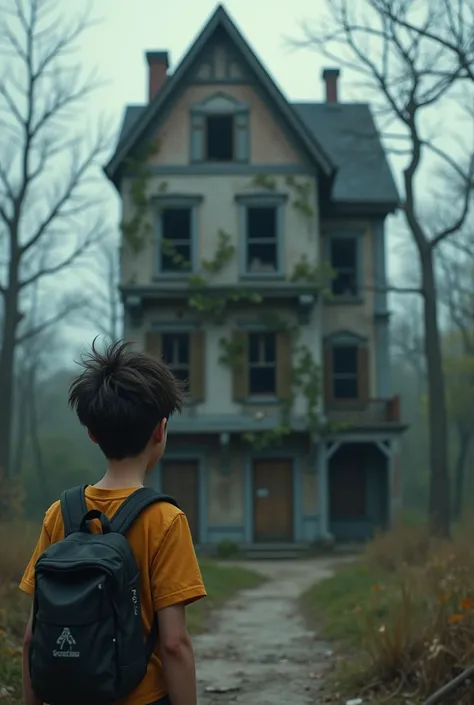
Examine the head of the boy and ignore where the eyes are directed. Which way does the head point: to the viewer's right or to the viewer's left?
to the viewer's right

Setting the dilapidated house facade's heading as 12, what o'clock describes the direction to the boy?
The boy is roughly at 12 o'clock from the dilapidated house facade.

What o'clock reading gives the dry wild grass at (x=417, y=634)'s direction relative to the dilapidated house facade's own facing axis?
The dry wild grass is roughly at 12 o'clock from the dilapidated house facade.

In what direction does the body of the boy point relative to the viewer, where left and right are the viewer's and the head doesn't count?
facing away from the viewer and to the right of the viewer

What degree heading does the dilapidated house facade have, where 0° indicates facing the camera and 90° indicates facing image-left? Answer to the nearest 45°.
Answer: approximately 0°

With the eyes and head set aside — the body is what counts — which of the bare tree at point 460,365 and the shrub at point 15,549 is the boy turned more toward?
the bare tree

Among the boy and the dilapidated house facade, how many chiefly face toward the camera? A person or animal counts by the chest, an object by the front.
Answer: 1

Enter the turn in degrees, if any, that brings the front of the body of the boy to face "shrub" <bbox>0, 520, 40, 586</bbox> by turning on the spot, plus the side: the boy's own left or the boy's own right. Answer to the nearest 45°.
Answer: approximately 45° to the boy's own left

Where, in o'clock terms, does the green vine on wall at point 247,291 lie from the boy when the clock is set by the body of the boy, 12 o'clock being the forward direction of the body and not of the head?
The green vine on wall is roughly at 11 o'clock from the boy.

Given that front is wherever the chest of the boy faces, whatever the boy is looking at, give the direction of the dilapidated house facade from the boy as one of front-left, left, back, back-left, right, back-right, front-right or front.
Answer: front-left
